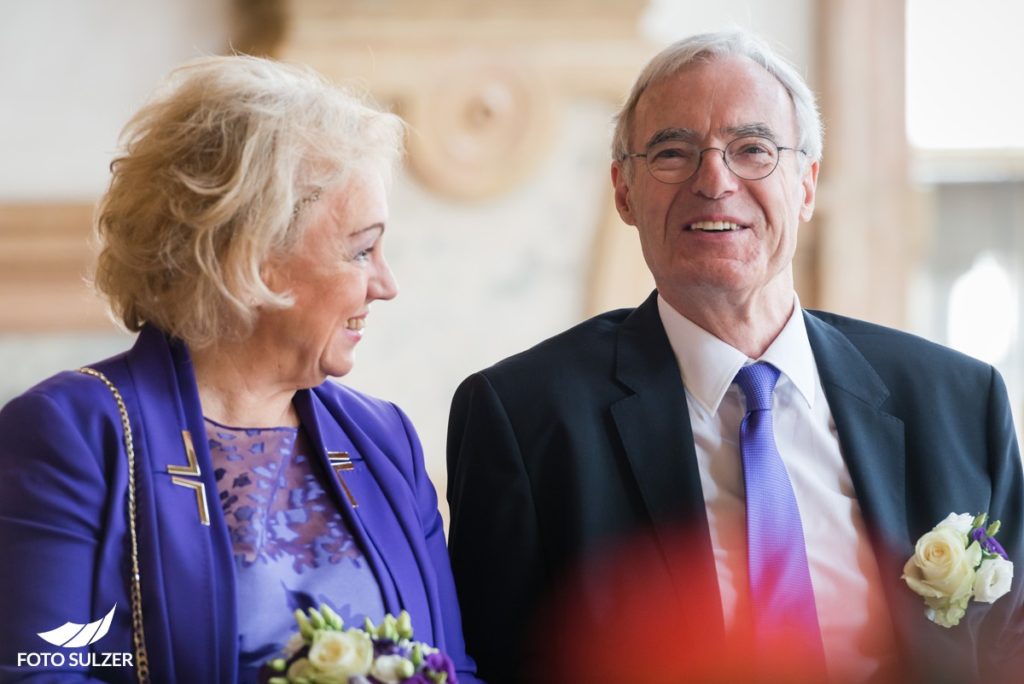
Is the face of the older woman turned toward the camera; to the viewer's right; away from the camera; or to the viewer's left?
to the viewer's right

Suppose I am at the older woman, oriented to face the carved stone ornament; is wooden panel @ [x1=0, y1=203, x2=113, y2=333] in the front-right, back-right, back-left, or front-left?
front-left

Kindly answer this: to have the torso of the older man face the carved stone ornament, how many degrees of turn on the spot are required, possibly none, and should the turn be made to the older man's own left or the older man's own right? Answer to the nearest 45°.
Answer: approximately 180°

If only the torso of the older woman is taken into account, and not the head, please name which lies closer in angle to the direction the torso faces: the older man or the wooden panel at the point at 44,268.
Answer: the older man

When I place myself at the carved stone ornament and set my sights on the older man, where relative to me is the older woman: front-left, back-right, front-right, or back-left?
front-right

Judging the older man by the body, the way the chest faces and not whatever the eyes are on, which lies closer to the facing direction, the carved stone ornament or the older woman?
the older woman

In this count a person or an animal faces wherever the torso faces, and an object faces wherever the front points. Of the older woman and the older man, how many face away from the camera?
0

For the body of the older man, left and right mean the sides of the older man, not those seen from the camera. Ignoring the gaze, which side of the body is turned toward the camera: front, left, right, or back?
front

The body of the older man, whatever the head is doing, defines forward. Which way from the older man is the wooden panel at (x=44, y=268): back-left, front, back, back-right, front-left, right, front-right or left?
back-right

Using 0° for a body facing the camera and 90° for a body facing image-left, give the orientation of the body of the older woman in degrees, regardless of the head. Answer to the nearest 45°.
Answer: approximately 315°

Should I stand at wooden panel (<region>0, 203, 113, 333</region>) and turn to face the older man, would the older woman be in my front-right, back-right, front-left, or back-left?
front-right

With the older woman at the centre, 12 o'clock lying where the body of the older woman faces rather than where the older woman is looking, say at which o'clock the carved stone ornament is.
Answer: The carved stone ornament is roughly at 8 o'clock from the older woman.

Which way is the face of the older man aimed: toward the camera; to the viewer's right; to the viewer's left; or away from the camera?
toward the camera

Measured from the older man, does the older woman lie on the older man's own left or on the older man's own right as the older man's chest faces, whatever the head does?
on the older man's own right

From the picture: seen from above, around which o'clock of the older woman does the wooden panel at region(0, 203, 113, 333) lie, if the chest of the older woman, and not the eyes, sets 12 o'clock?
The wooden panel is roughly at 7 o'clock from the older woman.
